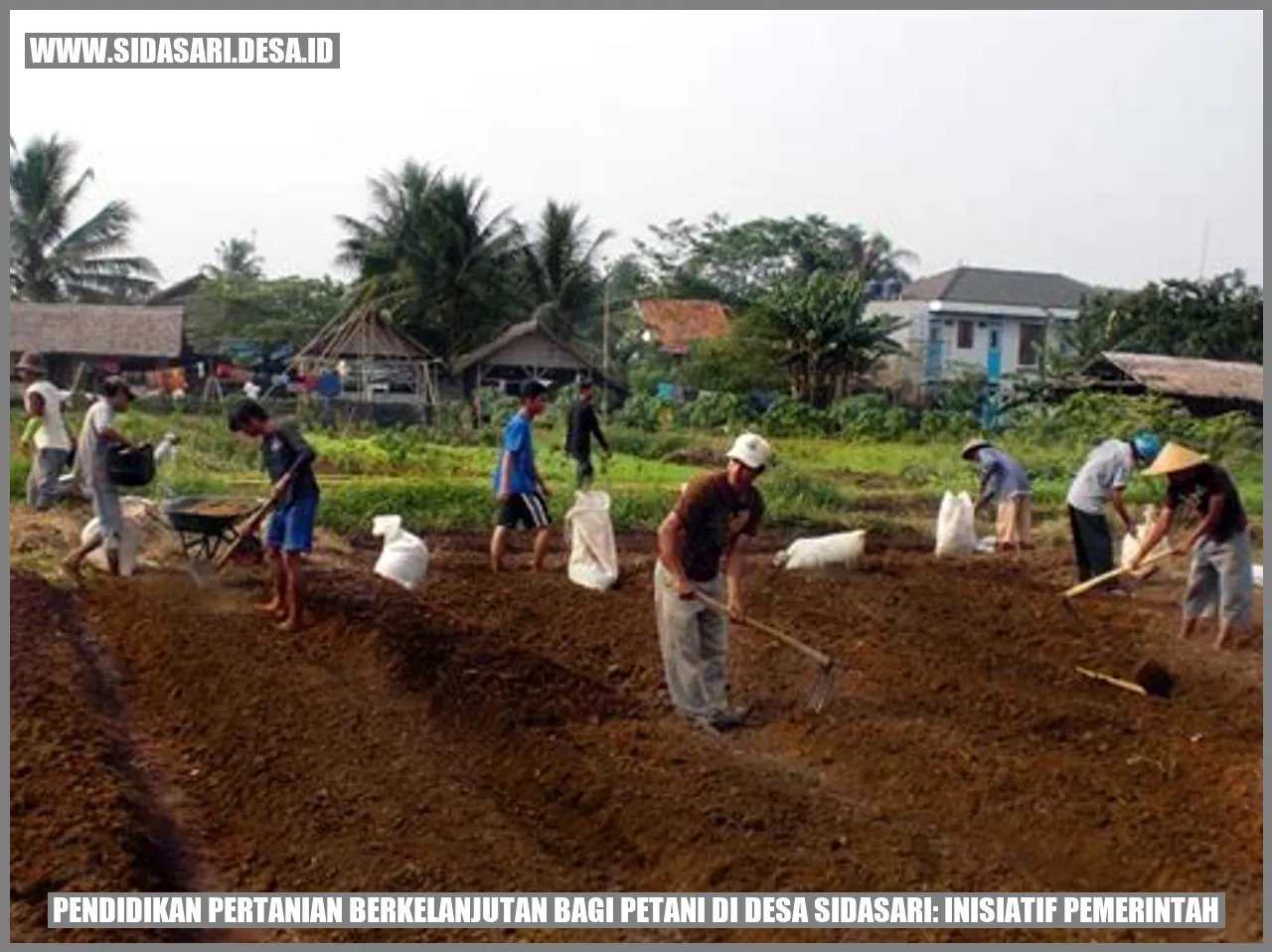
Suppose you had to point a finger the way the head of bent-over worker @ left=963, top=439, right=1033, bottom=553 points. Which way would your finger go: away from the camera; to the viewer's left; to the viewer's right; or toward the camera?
to the viewer's left

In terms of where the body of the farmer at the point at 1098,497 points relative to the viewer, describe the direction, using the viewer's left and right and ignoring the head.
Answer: facing to the right of the viewer

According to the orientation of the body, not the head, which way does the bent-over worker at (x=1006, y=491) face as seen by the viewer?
to the viewer's left

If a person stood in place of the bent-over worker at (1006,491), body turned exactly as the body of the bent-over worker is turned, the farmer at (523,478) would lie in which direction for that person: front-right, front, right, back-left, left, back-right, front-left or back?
front-left

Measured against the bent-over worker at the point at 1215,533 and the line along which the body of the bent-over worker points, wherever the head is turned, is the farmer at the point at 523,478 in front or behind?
in front

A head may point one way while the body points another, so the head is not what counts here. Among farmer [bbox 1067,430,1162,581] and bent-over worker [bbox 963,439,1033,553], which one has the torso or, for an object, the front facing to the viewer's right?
the farmer

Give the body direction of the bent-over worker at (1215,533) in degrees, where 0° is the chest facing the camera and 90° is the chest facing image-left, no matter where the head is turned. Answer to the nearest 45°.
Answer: approximately 45°

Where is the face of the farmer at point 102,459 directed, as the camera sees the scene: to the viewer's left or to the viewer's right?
to the viewer's right

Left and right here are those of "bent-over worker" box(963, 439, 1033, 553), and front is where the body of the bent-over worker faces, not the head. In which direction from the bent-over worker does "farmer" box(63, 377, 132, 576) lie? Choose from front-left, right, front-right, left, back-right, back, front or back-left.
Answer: front-left

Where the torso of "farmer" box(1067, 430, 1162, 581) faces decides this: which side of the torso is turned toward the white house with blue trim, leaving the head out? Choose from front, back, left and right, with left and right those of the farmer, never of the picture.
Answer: left

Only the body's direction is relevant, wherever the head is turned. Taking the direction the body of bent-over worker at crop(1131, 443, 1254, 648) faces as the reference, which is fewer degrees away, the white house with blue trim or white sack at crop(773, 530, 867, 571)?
the white sack

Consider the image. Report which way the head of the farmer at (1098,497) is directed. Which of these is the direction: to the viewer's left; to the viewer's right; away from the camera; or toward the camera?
to the viewer's right
